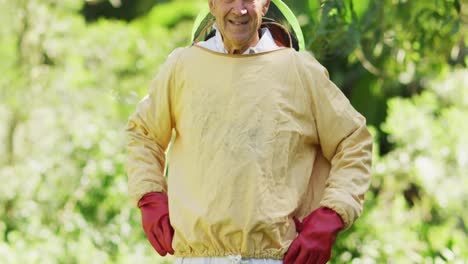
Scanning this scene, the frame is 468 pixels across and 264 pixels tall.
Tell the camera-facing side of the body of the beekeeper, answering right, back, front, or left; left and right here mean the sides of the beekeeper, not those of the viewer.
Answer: front
